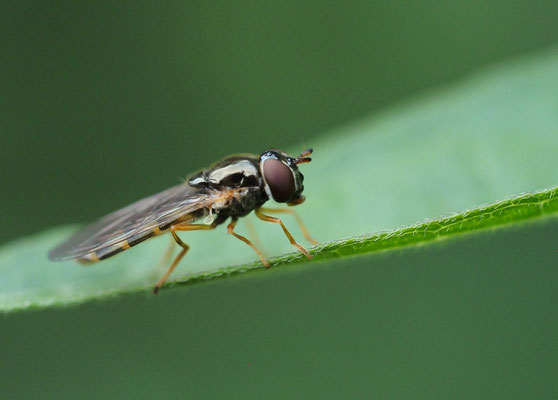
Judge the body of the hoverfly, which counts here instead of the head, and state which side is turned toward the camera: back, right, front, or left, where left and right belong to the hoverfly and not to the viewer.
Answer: right
